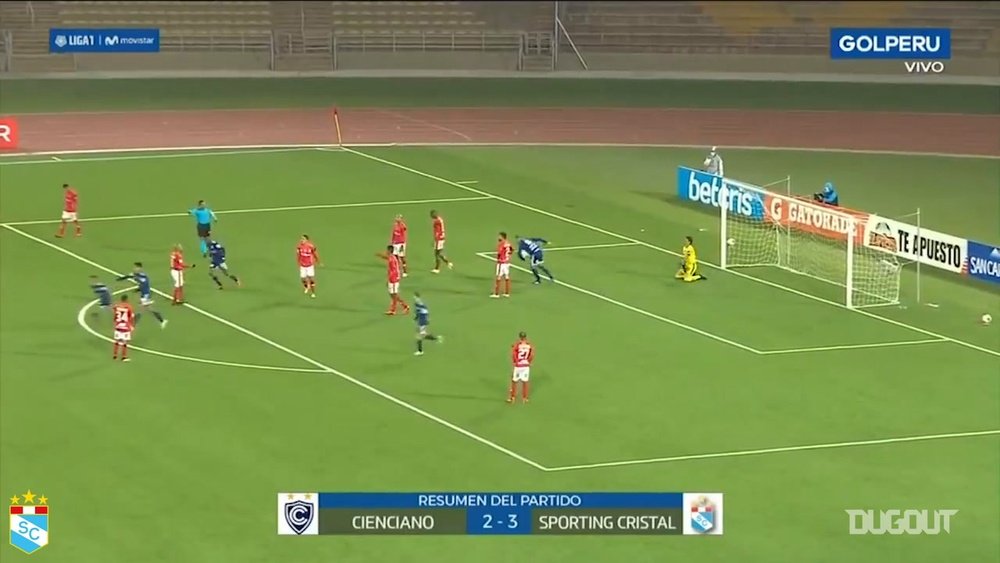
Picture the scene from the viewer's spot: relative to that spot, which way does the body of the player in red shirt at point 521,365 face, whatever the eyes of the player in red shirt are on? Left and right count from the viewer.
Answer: facing away from the viewer

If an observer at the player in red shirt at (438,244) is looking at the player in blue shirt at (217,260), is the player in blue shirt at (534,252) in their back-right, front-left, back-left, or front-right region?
back-left

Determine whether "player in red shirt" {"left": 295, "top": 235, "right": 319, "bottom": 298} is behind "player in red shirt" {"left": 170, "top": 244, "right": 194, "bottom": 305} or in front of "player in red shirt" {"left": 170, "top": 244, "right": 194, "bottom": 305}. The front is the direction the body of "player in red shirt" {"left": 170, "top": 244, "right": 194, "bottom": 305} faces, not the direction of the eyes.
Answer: in front

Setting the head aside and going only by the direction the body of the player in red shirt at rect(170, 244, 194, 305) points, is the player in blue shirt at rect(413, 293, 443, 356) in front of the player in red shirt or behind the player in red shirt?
in front
